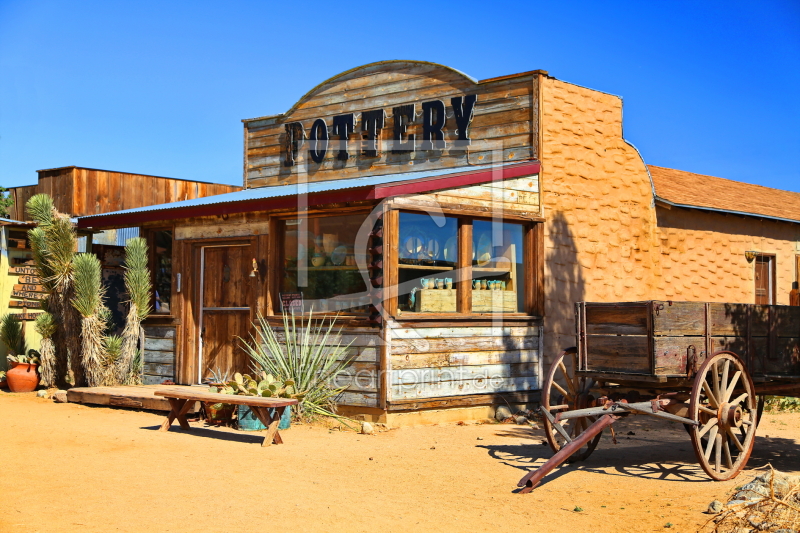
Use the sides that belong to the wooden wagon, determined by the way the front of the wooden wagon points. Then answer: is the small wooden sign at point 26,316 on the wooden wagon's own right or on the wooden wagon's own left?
on the wooden wagon's own right

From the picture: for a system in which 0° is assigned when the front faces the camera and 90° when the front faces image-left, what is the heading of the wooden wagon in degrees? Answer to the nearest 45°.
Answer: approximately 45°

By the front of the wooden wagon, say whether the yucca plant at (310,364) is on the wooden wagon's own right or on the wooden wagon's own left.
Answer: on the wooden wagon's own right

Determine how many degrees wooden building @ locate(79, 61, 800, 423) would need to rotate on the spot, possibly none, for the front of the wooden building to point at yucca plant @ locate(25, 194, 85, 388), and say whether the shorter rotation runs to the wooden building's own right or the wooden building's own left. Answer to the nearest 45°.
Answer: approximately 45° to the wooden building's own right

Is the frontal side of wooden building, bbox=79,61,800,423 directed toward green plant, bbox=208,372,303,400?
yes

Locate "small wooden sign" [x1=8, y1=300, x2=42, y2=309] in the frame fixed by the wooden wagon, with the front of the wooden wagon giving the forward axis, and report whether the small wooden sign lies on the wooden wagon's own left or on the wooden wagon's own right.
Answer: on the wooden wagon's own right

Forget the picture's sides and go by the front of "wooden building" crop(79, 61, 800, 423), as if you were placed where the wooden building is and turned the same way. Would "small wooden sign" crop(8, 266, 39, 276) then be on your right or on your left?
on your right

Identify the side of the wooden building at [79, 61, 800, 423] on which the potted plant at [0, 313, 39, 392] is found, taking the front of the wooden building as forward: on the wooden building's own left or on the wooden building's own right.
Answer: on the wooden building's own right
